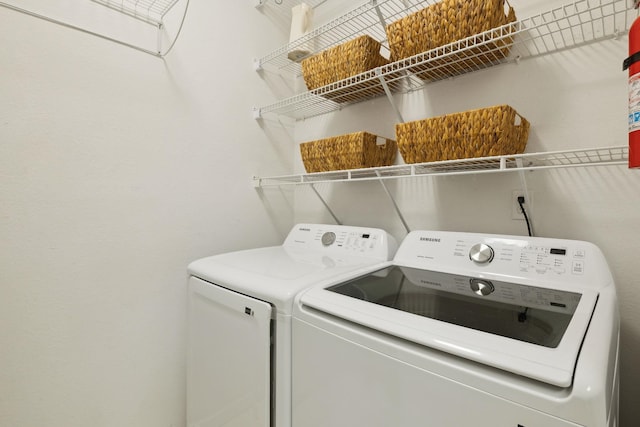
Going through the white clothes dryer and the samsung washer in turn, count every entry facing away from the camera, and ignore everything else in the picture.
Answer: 0

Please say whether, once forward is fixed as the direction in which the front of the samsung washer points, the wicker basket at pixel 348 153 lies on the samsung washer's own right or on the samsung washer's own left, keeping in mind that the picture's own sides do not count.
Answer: on the samsung washer's own right

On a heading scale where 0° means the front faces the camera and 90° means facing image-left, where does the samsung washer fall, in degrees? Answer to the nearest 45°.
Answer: approximately 45°

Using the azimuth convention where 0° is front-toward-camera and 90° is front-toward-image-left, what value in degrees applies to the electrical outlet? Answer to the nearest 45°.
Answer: approximately 0°

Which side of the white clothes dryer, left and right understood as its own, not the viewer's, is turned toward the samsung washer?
left

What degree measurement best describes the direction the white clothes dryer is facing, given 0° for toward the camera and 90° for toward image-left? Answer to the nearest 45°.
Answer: approximately 45°

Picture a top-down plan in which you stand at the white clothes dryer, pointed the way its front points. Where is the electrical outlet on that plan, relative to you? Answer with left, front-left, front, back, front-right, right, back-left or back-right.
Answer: back-left
